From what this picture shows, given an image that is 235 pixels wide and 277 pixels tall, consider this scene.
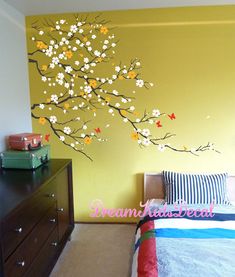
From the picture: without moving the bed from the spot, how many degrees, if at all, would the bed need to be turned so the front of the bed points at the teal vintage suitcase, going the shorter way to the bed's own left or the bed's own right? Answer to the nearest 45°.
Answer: approximately 90° to the bed's own right

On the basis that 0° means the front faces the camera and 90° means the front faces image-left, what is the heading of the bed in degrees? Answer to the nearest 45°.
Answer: approximately 0°

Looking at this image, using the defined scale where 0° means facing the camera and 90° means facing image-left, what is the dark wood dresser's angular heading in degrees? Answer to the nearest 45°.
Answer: approximately 315°

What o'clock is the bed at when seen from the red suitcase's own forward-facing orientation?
The bed is roughly at 12 o'clock from the red suitcase.

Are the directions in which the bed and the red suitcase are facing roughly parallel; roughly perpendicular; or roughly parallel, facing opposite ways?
roughly perpendicular

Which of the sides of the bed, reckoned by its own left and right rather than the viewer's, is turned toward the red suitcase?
right

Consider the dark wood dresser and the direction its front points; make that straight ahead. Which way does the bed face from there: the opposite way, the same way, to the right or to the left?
to the right

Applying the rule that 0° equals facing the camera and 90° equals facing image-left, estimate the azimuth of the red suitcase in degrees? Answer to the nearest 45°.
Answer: approximately 315°
